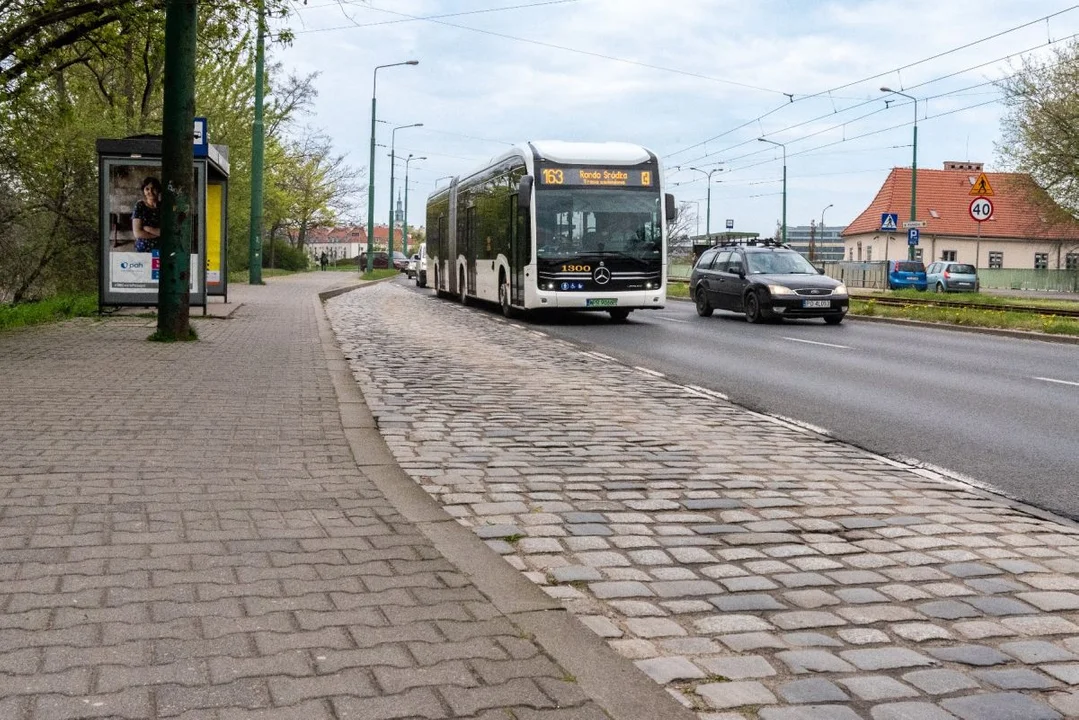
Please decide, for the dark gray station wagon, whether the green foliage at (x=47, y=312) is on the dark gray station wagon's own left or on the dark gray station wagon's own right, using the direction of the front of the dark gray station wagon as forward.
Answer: on the dark gray station wagon's own right

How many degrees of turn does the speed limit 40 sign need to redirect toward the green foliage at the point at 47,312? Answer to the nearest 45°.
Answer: approximately 45° to its right

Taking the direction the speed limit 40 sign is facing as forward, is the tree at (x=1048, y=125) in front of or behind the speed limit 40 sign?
behind

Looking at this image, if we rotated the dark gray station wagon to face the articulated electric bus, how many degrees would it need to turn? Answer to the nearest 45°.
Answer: approximately 90° to its right

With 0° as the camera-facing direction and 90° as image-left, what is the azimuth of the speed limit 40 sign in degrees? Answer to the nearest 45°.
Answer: approximately 0°

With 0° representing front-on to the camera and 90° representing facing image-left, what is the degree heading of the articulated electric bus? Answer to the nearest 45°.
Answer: approximately 0°

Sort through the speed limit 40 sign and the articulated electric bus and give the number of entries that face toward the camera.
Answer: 2

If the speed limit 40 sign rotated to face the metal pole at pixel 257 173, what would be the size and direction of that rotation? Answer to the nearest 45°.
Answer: approximately 90° to its right

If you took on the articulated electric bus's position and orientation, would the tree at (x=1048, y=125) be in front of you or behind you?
behind

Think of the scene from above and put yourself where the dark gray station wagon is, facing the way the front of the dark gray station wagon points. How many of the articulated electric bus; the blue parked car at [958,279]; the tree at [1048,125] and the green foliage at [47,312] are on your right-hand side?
2

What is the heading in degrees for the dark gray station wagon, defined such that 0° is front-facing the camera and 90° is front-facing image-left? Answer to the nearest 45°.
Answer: approximately 315°

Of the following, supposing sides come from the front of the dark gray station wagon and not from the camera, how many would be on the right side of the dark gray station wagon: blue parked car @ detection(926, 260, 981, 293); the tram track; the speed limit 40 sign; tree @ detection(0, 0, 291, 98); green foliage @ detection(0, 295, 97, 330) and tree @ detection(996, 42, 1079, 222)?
2
